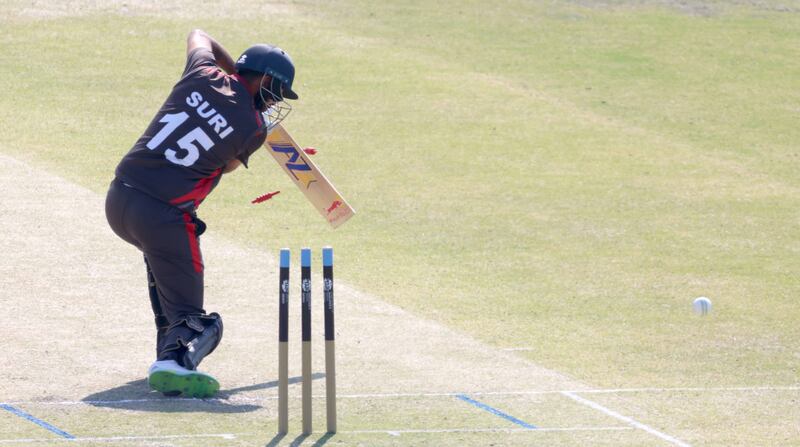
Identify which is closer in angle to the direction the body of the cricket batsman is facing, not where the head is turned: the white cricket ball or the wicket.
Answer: the white cricket ball

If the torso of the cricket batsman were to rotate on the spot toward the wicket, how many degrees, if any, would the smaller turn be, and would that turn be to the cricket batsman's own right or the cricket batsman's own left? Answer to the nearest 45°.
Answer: approximately 90° to the cricket batsman's own right

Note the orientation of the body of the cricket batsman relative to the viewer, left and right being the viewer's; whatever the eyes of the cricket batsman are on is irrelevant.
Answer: facing away from the viewer and to the right of the viewer
